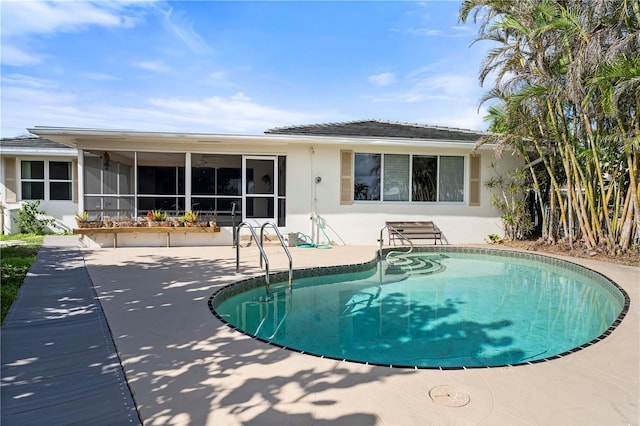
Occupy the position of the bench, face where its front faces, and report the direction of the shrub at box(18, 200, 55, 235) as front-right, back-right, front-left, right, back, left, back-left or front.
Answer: right

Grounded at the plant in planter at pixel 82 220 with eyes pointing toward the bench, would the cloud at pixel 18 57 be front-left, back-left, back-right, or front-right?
back-left

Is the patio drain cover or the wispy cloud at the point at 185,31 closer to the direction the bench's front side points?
the patio drain cover

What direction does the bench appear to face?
toward the camera

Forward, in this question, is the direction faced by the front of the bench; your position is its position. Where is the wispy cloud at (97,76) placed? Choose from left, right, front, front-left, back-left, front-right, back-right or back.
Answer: right

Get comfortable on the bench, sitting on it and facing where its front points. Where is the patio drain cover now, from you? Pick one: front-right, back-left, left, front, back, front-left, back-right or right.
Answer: front

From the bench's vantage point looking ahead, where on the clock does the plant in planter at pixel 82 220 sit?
The plant in planter is roughly at 2 o'clock from the bench.

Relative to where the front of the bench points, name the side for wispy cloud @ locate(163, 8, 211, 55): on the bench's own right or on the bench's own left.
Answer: on the bench's own right

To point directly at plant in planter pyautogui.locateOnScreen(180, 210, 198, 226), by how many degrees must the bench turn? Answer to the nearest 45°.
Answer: approximately 45° to its right

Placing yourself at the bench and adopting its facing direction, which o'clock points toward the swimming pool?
The swimming pool is roughly at 12 o'clock from the bench.

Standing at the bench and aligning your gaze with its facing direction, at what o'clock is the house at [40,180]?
The house is roughly at 3 o'clock from the bench.

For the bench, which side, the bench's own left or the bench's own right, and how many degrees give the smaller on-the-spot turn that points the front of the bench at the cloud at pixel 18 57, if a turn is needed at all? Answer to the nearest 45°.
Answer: approximately 90° to the bench's own right
